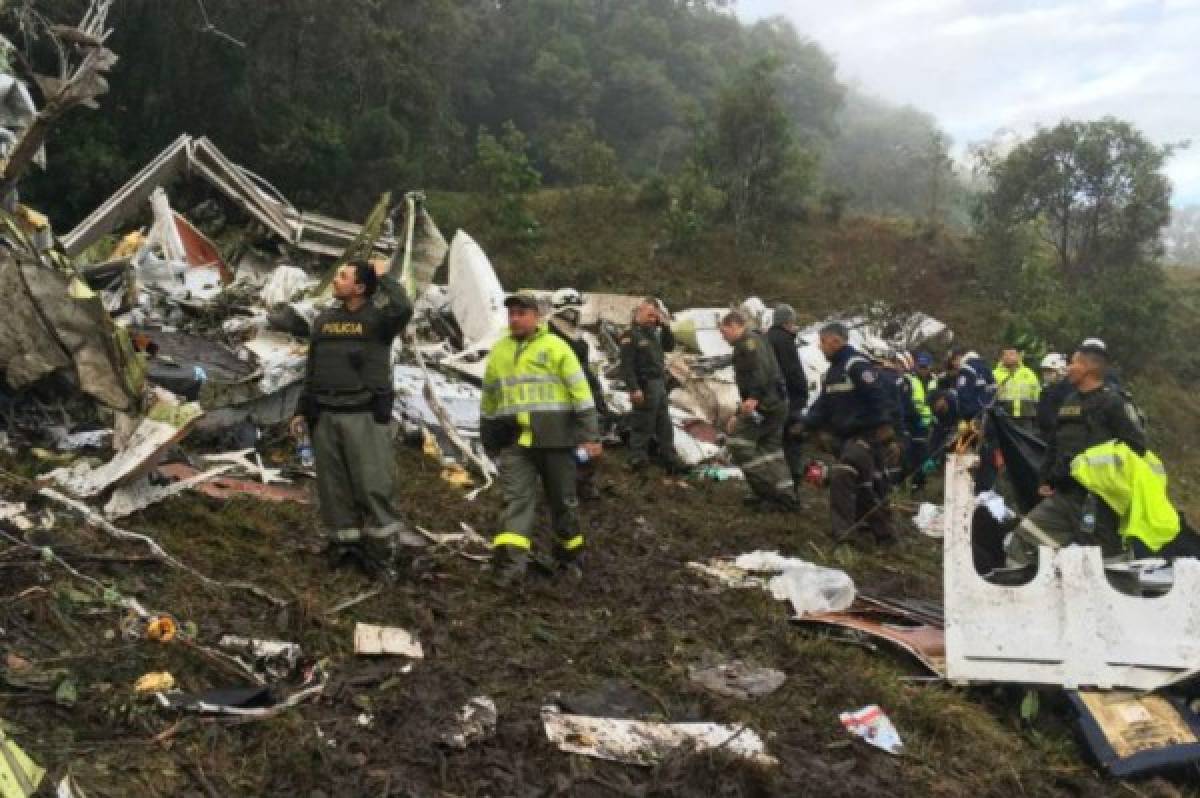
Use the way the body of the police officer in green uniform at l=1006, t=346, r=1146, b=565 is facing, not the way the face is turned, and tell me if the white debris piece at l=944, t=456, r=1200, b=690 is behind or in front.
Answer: in front

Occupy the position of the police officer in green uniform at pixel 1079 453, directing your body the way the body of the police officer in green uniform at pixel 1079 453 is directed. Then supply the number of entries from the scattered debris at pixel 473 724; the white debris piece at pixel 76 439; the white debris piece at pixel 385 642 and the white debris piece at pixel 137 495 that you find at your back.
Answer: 0

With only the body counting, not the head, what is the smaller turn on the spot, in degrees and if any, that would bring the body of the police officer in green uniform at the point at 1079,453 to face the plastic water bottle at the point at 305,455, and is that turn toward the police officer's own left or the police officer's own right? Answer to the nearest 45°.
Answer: approximately 45° to the police officer's own right

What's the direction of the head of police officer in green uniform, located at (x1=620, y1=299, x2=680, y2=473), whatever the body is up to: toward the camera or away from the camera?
toward the camera

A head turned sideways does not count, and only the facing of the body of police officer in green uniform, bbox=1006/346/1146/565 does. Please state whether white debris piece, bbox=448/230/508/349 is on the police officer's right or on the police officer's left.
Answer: on the police officer's right

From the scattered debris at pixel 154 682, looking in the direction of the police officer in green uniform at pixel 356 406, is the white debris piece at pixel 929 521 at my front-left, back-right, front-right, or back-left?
front-right

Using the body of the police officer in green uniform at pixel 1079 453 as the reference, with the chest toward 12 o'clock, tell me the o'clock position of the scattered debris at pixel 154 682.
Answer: The scattered debris is roughly at 12 o'clock from the police officer in green uniform.

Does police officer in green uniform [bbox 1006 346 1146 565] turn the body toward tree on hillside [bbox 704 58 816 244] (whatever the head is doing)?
no

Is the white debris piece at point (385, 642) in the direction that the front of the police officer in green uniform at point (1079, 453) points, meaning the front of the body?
yes

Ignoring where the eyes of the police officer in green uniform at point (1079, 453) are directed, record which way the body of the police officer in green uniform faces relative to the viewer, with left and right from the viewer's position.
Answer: facing the viewer and to the left of the viewer

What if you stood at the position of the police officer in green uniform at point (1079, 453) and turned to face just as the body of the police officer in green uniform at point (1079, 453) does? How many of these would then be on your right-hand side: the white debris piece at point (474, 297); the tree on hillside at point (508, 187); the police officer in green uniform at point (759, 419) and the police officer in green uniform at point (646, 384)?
4
